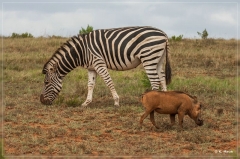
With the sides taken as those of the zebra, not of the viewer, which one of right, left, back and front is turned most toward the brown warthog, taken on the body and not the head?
left

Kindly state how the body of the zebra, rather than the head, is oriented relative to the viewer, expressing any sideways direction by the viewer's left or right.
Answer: facing to the left of the viewer

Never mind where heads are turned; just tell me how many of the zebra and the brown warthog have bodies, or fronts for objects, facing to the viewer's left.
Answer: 1

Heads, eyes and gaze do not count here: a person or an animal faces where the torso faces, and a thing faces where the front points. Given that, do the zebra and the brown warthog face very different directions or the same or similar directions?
very different directions

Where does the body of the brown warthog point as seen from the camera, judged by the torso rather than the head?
to the viewer's right

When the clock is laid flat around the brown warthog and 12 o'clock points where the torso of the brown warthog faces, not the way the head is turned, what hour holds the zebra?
The zebra is roughly at 8 o'clock from the brown warthog.

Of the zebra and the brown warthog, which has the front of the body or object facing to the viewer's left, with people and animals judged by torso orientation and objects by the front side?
the zebra
